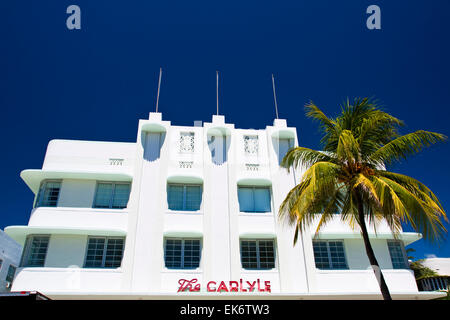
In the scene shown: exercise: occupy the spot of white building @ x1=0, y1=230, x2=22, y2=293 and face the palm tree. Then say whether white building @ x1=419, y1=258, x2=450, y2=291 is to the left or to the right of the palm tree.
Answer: left

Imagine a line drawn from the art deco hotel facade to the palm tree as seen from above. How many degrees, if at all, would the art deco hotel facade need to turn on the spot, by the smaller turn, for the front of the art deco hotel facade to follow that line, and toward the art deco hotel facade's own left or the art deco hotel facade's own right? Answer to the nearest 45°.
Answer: approximately 45° to the art deco hotel facade's own left

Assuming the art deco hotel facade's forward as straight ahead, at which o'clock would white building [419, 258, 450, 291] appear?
The white building is roughly at 8 o'clock from the art deco hotel facade.

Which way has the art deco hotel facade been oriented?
toward the camera

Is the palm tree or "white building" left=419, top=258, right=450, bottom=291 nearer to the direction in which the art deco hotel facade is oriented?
the palm tree
